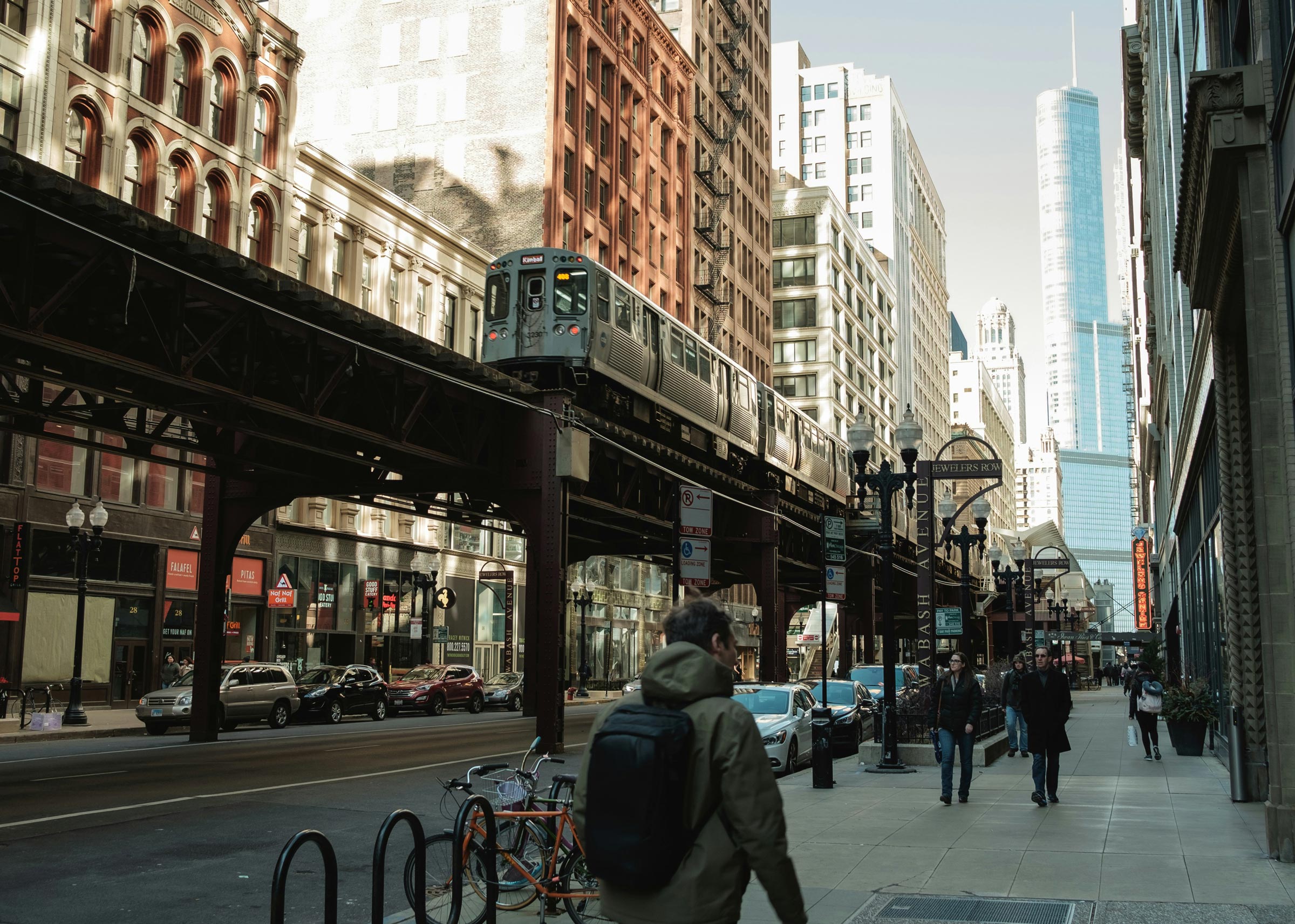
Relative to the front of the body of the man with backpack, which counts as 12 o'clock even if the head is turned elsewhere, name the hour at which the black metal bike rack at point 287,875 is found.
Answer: The black metal bike rack is roughly at 9 o'clock from the man with backpack.

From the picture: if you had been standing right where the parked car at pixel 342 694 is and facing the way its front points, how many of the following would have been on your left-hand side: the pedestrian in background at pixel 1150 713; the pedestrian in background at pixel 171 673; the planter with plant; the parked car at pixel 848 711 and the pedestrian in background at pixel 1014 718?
4

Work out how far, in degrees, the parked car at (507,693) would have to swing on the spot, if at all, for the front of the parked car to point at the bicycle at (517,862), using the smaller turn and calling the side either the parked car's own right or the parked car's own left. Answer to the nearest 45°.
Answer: approximately 45° to the parked car's own left

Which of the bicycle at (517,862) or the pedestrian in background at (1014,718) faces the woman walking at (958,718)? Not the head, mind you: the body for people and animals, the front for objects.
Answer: the pedestrian in background

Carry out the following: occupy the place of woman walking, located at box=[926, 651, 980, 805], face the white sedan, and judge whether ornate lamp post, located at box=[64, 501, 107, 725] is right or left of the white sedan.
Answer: left

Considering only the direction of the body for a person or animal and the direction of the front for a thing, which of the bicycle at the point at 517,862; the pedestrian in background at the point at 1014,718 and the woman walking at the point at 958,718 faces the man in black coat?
the pedestrian in background

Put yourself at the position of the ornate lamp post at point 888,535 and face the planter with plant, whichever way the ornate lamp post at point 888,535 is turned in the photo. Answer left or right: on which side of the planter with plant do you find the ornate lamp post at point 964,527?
left

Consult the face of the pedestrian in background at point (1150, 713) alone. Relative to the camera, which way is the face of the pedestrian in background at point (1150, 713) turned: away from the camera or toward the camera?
away from the camera

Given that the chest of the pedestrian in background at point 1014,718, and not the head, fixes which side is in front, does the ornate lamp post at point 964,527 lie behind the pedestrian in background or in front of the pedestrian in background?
behind
